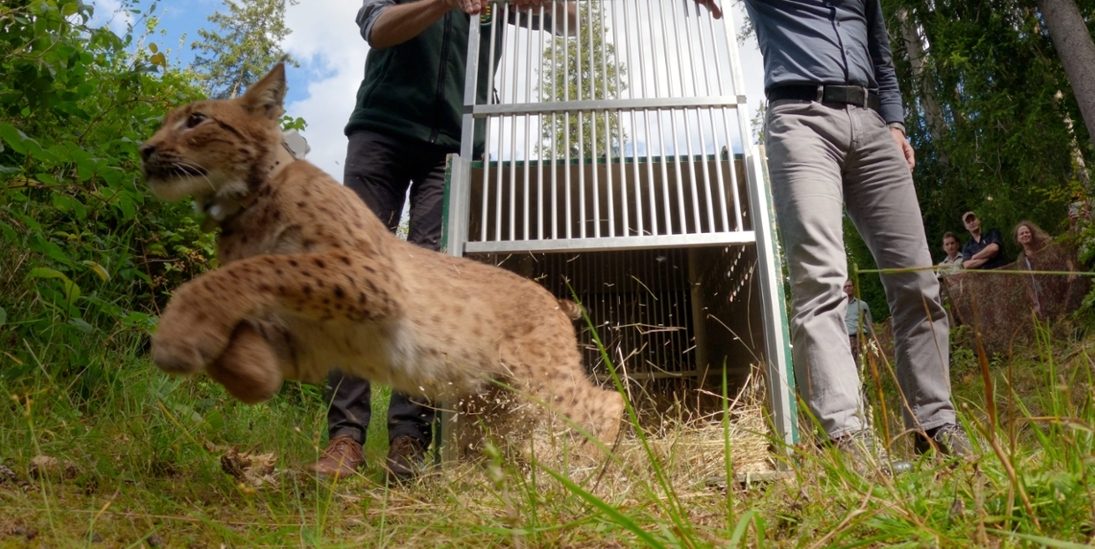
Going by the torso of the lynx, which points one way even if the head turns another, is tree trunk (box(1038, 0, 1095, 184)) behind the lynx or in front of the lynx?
behind

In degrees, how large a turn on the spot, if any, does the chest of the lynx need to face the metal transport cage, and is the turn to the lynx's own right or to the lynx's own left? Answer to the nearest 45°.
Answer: approximately 135° to the lynx's own right

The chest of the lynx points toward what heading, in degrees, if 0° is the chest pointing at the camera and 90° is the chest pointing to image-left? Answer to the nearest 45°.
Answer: approximately 90°

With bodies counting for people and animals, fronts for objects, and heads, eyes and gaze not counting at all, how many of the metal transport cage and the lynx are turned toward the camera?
1

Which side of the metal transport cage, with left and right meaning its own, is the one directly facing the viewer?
front

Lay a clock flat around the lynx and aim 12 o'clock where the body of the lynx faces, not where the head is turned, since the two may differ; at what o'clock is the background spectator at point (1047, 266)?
The background spectator is roughly at 5 o'clock from the lynx.

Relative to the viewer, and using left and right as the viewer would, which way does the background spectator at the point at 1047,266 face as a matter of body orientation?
facing the viewer and to the left of the viewer

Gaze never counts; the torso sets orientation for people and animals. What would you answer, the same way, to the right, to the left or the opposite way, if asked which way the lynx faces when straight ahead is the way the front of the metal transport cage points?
to the right

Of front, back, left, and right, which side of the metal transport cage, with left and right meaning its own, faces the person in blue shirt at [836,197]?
left

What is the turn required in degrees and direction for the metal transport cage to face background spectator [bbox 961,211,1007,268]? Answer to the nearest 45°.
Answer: approximately 135° to its left

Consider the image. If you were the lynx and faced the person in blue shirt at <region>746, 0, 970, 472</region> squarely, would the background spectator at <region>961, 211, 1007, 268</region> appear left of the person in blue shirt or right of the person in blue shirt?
left
